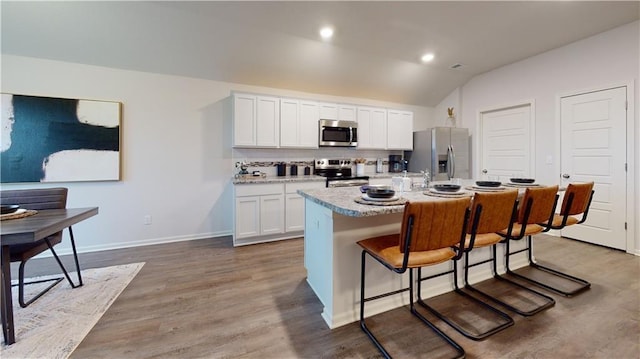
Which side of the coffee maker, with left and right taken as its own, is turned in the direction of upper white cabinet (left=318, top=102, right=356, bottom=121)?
right

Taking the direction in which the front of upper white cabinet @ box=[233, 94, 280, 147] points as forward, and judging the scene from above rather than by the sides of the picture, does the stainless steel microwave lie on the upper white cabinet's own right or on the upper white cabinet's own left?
on the upper white cabinet's own left

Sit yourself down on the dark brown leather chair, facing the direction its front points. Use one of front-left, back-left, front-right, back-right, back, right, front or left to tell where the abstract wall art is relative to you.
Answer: back-right

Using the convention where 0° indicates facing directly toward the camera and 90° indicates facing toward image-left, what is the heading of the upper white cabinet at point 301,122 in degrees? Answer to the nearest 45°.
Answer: approximately 315°

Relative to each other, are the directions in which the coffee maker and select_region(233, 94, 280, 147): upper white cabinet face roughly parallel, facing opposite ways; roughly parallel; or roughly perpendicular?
roughly parallel

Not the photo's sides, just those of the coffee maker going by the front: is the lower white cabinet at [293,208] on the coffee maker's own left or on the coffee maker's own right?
on the coffee maker's own right

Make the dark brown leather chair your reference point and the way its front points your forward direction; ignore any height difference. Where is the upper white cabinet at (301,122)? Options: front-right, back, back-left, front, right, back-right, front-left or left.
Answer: back-left

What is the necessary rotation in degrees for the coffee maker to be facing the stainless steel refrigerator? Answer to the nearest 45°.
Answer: approximately 45° to its left

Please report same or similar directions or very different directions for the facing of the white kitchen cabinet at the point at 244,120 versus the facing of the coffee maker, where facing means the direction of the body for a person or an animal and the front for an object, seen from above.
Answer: same or similar directions

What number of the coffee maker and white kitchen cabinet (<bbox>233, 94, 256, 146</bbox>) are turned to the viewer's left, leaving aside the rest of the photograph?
0

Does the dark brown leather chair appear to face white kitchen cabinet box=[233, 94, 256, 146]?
no

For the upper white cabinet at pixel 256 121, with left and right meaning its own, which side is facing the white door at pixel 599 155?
left

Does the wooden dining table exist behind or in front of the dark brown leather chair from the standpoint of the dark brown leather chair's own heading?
in front

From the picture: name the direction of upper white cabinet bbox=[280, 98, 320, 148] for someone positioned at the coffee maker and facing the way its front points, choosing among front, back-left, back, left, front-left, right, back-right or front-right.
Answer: right

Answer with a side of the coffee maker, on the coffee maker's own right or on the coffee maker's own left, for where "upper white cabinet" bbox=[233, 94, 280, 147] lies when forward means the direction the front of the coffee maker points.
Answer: on the coffee maker's own right

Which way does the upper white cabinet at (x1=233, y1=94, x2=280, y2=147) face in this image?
toward the camera
